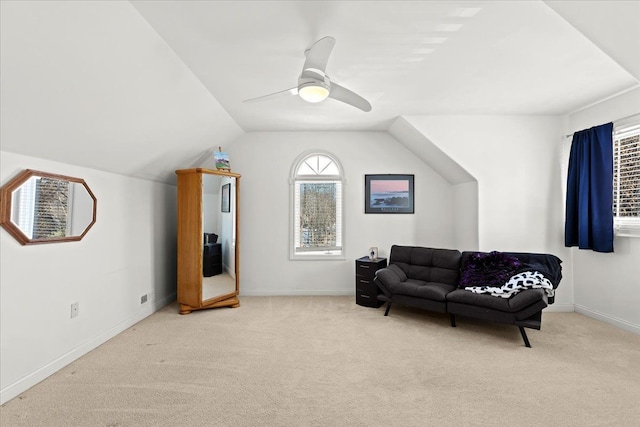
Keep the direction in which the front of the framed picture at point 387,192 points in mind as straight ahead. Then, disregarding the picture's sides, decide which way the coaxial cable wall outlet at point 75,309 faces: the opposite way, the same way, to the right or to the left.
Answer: to the left

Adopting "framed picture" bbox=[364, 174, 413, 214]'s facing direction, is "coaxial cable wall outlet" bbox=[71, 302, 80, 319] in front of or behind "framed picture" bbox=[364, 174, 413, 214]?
in front

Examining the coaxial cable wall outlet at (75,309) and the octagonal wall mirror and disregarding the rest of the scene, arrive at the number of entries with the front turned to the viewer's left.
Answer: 0

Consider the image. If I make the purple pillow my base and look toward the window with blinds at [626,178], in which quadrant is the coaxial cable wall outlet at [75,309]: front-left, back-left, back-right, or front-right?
back-right

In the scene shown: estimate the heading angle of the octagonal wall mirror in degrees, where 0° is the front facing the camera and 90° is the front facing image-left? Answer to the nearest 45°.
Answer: approximately 315°

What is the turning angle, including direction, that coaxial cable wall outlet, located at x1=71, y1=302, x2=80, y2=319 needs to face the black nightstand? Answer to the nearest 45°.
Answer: approximately 45° to its left

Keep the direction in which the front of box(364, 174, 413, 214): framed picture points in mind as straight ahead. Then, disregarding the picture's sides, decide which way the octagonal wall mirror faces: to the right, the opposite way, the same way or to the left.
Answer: to the left

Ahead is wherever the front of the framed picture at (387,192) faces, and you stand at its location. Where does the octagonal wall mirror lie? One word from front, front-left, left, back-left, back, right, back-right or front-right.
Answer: front-right

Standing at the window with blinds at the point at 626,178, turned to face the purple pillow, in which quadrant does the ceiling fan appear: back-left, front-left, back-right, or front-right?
front-left

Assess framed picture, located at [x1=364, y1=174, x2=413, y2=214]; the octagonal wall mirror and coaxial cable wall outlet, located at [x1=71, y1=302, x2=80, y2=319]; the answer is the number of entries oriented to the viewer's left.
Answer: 0

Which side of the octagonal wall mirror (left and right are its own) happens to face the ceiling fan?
front

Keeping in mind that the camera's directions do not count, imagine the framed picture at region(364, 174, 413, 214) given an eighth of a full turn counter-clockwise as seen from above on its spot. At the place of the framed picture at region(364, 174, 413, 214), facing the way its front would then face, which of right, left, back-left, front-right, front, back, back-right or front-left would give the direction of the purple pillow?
front

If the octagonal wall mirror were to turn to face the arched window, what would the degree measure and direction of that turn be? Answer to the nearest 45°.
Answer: approximately 45° to its left

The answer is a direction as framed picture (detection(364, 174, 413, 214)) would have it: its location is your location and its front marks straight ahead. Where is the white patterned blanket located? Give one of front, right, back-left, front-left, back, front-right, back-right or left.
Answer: front-left

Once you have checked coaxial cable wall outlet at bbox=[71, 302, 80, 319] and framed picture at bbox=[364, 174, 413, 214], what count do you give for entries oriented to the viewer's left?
0

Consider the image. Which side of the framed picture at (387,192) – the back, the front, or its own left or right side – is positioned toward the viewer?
front
